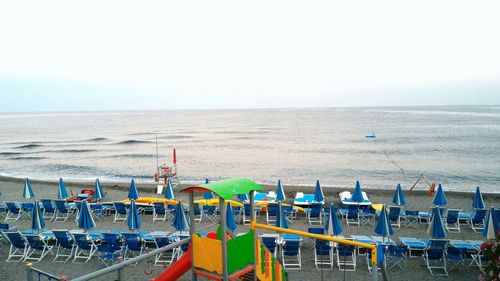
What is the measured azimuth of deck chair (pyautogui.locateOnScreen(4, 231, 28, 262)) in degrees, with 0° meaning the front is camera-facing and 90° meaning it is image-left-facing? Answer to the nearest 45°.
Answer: approximately 225°

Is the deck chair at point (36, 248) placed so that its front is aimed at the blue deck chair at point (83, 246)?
no

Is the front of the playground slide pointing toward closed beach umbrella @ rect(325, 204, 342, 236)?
no

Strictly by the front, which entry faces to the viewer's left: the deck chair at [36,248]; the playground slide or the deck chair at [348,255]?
the playground slide

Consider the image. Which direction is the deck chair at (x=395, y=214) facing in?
away from the camera

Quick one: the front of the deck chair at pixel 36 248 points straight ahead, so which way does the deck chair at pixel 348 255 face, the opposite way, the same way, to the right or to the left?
the same way

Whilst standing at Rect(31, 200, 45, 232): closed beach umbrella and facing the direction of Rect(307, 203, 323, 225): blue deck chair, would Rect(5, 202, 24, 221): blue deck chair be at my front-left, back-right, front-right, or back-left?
back-left

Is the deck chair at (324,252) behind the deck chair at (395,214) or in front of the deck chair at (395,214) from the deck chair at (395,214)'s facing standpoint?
behind

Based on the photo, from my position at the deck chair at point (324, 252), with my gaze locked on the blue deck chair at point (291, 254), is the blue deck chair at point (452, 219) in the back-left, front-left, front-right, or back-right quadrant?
back-right

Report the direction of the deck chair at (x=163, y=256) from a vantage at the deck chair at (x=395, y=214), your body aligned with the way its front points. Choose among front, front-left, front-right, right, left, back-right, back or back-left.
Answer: back-left

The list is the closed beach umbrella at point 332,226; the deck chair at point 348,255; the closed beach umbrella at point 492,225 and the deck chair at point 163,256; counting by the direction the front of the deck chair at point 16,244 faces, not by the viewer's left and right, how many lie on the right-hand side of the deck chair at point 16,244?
4

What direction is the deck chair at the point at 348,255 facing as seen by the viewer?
away from the camera

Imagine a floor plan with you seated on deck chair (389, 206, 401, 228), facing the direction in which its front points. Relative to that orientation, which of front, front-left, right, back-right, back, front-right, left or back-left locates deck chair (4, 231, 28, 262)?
back-left

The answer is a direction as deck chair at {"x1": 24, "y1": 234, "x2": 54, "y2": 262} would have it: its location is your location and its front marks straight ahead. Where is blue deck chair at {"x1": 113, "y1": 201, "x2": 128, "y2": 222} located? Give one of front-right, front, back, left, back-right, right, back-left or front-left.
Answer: front

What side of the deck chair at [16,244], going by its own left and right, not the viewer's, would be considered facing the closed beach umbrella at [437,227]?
right

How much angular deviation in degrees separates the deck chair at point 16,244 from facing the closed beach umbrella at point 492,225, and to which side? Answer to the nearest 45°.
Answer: approximately 90° to its right

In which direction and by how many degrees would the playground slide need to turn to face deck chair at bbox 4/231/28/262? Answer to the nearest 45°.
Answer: approximately 45° to its right

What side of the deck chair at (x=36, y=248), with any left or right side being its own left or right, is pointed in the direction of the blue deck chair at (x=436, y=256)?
right

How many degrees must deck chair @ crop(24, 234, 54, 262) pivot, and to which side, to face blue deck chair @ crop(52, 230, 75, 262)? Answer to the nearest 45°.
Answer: approximately 90° to its right
